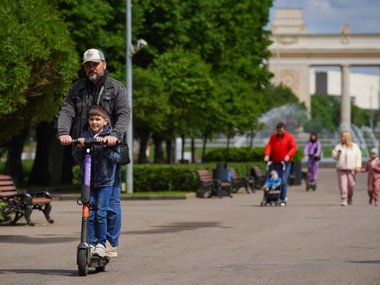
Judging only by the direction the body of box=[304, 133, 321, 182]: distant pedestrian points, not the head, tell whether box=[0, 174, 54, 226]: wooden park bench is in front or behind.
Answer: in front

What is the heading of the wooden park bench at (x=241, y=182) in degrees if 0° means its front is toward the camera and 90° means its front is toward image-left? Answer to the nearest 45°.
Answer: approximately 270°

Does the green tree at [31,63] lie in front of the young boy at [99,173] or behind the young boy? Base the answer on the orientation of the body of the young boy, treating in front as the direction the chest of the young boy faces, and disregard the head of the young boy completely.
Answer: behind

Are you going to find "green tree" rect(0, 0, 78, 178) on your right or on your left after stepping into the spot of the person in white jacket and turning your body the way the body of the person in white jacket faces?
on your right

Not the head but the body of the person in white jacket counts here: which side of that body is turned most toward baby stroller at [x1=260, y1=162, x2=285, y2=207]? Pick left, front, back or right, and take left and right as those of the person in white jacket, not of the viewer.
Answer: right

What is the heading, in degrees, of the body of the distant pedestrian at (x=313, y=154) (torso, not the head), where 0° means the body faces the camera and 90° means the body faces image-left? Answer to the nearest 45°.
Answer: approximately 0°

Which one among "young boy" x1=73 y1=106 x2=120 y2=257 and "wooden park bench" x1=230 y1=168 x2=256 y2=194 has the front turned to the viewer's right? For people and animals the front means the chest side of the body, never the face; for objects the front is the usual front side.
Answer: the wooden park bench

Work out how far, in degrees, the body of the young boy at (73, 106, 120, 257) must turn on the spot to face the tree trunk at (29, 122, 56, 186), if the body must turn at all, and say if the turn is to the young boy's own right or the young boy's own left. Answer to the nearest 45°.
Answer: approximately 180°

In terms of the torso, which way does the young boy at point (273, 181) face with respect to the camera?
toward the camera

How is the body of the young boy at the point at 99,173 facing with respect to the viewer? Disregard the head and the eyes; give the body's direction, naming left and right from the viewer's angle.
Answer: facing the viewer

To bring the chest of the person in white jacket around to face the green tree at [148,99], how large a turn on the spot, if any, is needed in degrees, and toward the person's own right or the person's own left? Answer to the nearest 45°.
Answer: approximately 135° to the person's own right
